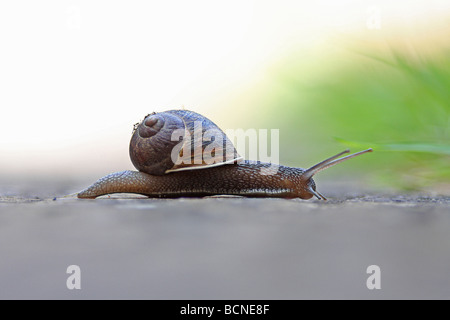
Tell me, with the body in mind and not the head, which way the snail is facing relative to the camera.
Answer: to the viewer's right
